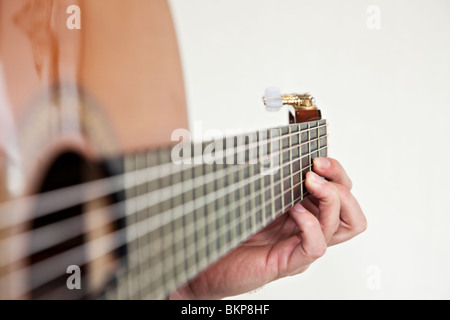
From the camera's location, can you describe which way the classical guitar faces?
facing the viewer and to the right of the viewer
